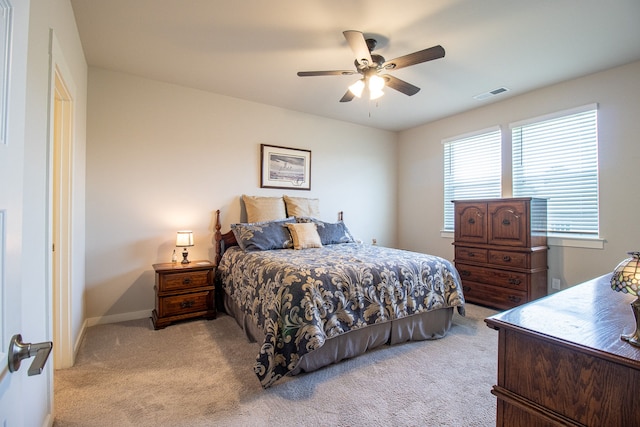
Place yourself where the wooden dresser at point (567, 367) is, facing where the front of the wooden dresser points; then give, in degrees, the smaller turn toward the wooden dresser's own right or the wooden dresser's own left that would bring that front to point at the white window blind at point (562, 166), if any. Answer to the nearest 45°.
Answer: approximately 45° to the wooden dresser's own right

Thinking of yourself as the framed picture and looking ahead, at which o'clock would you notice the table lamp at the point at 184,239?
The table lamp is roughly at 3 o'clock from the framed picture.

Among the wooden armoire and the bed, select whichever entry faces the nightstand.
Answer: the wooden armoire

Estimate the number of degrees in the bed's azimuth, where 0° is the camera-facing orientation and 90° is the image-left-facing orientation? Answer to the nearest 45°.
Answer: approximately 315°

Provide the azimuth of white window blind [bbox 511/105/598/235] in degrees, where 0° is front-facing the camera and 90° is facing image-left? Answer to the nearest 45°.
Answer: approximately 45°
